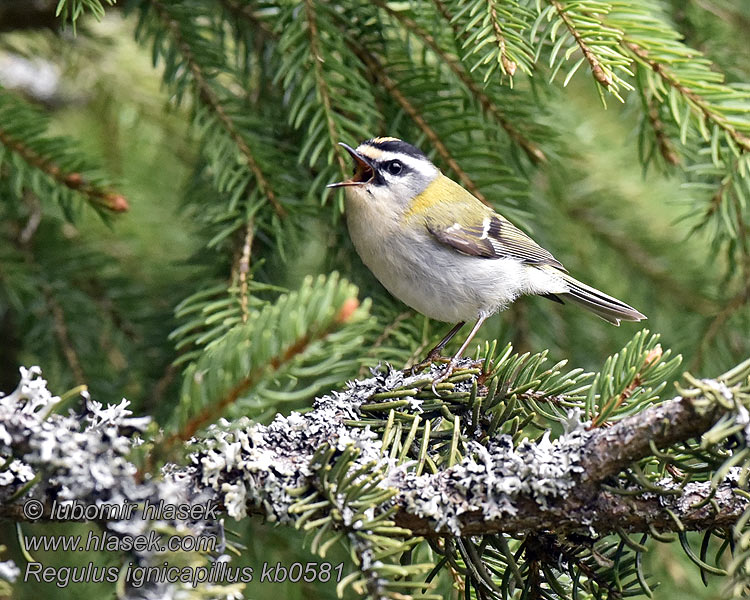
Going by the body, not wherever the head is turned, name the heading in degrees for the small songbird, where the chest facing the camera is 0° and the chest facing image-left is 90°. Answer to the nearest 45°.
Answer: approximately 90°

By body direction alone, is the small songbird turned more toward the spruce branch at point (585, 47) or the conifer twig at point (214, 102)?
the conifer twig

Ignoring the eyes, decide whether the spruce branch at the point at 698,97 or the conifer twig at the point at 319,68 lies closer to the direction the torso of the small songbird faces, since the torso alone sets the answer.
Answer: the conifer twig

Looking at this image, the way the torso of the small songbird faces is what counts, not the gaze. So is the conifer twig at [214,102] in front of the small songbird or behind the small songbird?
in front
